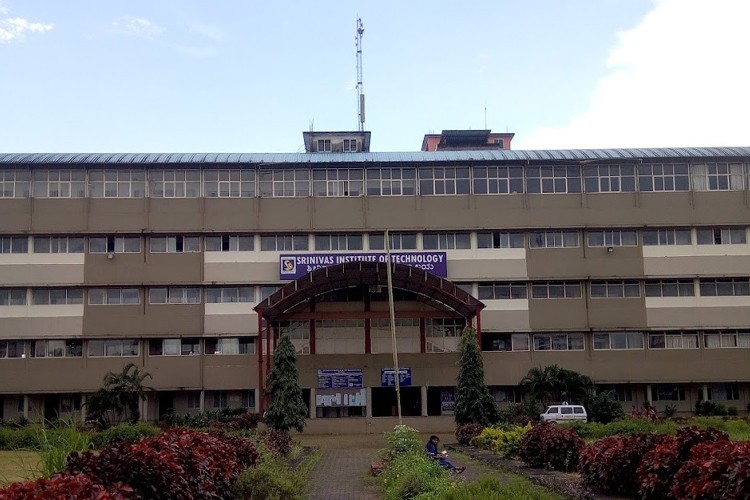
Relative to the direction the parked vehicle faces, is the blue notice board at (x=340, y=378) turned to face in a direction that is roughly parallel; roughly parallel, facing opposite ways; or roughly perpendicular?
roughly perpendicular

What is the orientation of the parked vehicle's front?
to the viewer's left

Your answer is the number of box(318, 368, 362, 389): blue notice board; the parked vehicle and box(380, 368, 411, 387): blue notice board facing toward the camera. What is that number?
2

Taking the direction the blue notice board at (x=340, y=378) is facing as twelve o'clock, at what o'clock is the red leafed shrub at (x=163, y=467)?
The red leafed shrub is roughly at 12 o'clock from the blue notice board.

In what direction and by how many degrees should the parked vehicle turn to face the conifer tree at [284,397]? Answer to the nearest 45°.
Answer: approximately 45° to its left

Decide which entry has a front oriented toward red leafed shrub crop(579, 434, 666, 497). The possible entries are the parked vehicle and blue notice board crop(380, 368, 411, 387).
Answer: the blue notice board

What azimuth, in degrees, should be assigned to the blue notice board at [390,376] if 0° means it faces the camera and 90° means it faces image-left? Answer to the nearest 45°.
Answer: approximately 0°

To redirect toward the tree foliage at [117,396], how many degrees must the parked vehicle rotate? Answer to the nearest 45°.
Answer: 0° — it already faces it
